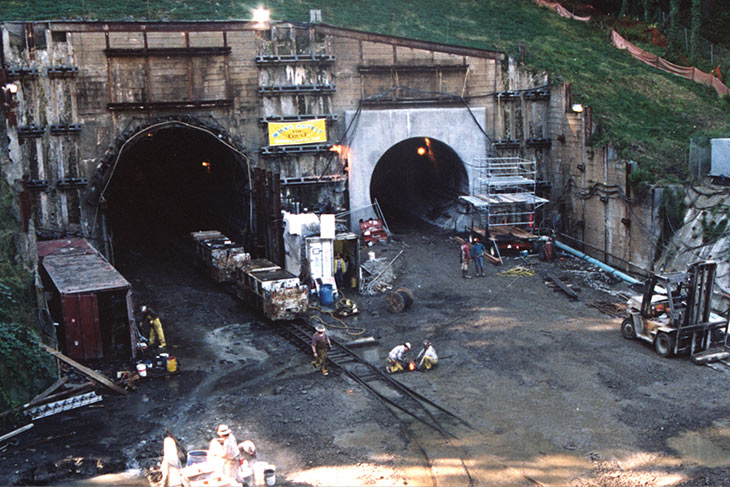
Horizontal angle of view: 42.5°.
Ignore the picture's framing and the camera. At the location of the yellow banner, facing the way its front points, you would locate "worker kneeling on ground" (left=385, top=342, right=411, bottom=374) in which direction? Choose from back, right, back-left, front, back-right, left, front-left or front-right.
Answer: front

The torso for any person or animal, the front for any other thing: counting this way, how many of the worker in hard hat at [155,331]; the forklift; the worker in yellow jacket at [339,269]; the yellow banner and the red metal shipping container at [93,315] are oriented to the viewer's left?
1

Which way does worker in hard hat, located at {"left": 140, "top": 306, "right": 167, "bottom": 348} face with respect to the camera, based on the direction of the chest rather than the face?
to the viewer's left

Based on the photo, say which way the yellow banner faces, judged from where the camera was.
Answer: facing the viewer

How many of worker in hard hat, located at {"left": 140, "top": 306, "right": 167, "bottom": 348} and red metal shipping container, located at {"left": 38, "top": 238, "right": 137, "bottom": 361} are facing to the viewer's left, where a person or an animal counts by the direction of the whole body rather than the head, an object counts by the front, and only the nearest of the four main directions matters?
1

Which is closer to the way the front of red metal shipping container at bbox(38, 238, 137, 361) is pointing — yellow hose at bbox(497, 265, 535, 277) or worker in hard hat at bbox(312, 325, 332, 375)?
the worker in hard hat

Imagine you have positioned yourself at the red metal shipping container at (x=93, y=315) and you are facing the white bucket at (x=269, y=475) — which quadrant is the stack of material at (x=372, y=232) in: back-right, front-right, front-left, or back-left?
back-left

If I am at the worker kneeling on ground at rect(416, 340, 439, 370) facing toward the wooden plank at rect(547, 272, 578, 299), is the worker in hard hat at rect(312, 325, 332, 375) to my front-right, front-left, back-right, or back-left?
back-left

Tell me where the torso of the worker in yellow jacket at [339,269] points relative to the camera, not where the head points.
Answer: toward the camera

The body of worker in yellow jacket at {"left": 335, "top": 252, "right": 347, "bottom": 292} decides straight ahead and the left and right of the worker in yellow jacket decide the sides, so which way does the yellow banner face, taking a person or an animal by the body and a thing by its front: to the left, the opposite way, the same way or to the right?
the same way

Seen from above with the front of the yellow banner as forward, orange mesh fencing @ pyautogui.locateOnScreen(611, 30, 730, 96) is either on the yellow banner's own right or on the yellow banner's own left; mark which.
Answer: on the yellow banner's own left

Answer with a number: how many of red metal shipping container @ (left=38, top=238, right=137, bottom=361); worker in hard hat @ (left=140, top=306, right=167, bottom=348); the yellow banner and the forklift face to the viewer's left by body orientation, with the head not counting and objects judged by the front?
1

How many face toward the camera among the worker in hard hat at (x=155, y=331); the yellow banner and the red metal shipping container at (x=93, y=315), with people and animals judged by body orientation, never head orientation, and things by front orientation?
2

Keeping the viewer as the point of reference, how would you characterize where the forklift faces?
facing the viewer and to the right of the viewer

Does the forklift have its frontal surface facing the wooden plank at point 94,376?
no

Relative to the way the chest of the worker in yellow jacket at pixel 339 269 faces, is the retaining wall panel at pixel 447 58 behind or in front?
behind

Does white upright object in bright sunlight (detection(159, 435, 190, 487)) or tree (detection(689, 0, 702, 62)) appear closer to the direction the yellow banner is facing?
the white upright object in bright sunlight

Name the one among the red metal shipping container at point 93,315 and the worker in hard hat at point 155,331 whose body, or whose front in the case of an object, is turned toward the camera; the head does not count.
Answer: the red metal shipping container

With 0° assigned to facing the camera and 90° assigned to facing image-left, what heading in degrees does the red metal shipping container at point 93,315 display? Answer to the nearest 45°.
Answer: approximately 0°
